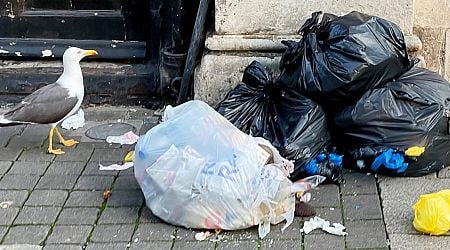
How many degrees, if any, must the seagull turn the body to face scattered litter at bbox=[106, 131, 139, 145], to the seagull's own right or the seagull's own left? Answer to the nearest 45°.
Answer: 0° — it already faces it

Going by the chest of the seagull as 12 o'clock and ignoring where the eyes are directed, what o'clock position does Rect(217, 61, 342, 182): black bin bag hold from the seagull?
The black bin bag is roughly at 1 o'clock from the seagull.

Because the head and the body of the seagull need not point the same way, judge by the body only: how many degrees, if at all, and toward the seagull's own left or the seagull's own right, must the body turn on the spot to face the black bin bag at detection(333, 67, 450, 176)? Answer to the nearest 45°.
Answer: approximately 45° to the seagull's own right

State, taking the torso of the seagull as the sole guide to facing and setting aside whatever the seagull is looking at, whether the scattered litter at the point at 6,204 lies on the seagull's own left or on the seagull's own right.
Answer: on the seagull's own right

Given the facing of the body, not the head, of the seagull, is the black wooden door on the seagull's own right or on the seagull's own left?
on the seagull's own left

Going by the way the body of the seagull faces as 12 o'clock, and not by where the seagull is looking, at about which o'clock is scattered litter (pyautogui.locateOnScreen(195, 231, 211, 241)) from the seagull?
The scattered litter is roughly at 2 o'clock from the seagull.

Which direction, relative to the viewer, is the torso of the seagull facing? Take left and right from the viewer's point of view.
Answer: facing to the right of the viewer
